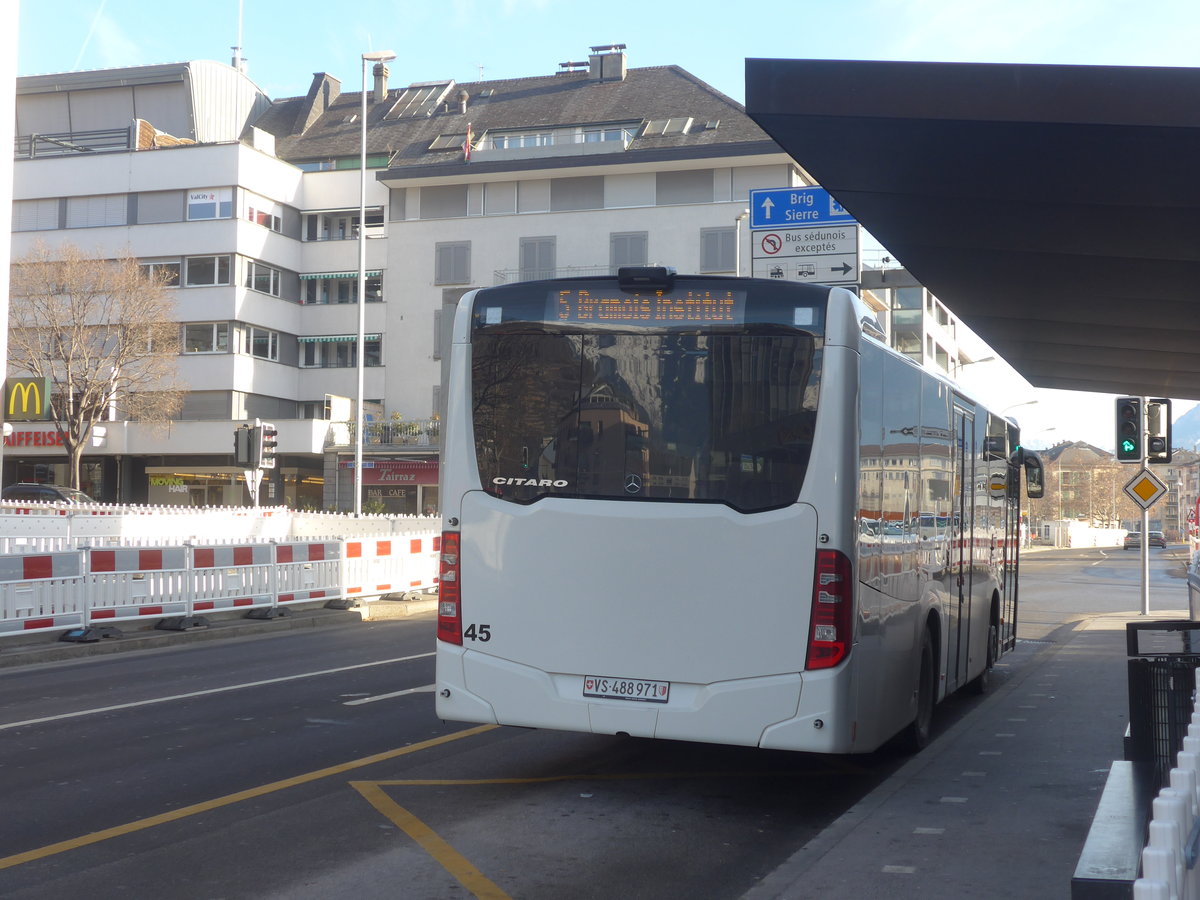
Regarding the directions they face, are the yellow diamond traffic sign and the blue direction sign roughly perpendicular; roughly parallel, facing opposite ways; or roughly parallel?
roughly parallel

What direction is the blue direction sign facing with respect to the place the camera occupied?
facing the viewer

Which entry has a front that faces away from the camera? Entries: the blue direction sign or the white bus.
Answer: the white bus

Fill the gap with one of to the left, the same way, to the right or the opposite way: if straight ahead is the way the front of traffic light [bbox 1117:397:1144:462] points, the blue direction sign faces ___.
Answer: the same way

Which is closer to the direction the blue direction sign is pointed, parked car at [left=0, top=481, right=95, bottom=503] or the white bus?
the white bus

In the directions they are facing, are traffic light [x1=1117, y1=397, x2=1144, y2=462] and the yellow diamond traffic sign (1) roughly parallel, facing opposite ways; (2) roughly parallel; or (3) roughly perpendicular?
roughly parallel

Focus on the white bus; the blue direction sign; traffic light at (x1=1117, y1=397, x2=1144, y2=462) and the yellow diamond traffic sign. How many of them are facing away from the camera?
1

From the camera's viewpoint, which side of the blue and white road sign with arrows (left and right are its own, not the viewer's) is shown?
front

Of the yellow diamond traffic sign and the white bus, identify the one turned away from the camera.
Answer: the white bus

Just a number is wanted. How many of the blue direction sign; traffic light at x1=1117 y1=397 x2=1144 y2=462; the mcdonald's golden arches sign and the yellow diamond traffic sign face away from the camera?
0

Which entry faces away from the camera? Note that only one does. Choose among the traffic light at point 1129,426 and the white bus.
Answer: the white bus

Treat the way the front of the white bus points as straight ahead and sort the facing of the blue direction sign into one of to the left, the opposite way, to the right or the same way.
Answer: the opposite way

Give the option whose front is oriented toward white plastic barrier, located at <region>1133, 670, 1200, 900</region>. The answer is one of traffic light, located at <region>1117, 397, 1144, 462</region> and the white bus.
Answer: the traffic light

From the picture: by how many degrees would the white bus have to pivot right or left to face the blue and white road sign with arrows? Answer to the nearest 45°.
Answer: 0° — it already faces it

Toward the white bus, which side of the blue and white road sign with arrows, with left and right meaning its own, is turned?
front

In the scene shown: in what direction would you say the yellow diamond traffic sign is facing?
toward the camera

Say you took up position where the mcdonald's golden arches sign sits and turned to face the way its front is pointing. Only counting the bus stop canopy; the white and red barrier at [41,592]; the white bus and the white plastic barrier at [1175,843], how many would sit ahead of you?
4

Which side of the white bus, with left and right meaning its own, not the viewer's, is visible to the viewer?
back

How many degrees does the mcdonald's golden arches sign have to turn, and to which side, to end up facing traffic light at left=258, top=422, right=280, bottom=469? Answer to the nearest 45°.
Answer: approximately 45° to its left
